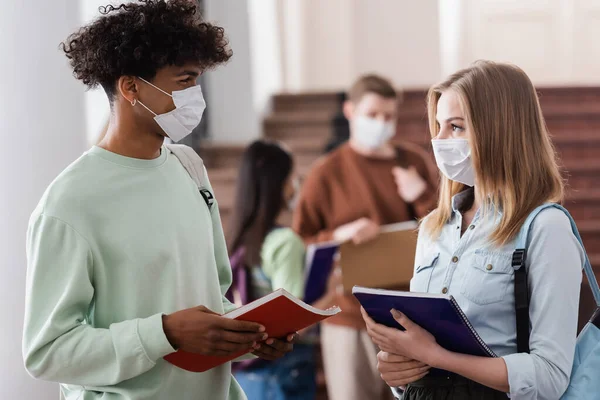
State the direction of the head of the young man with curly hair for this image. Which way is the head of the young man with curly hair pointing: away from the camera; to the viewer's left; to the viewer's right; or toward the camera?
to the viewer's right

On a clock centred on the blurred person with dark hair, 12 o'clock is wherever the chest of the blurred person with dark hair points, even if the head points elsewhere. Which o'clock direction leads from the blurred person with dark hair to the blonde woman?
The blonde woman is roughly at 4 o'clock from the blurred person with dark hair.

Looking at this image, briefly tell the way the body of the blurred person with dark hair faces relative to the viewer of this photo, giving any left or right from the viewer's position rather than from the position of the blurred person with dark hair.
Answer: facing away from the viewer and to the right of the viewer

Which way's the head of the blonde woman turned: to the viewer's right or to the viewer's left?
to the viewer's left

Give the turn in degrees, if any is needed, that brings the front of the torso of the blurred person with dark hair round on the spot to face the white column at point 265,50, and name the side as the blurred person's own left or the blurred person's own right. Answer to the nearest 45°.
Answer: approximately 45° to the blurred person's own left

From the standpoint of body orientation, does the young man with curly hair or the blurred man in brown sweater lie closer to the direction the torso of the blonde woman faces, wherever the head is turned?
the young man with curly hair

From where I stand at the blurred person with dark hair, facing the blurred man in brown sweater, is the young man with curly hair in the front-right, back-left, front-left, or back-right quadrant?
back-right

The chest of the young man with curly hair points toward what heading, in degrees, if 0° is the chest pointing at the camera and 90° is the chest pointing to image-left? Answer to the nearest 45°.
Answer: approximately 315°

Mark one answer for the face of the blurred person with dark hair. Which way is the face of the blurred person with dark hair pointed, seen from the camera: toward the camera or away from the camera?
away from the camera

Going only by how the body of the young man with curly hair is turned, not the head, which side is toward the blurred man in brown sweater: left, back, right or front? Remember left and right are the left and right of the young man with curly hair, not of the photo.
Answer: left
